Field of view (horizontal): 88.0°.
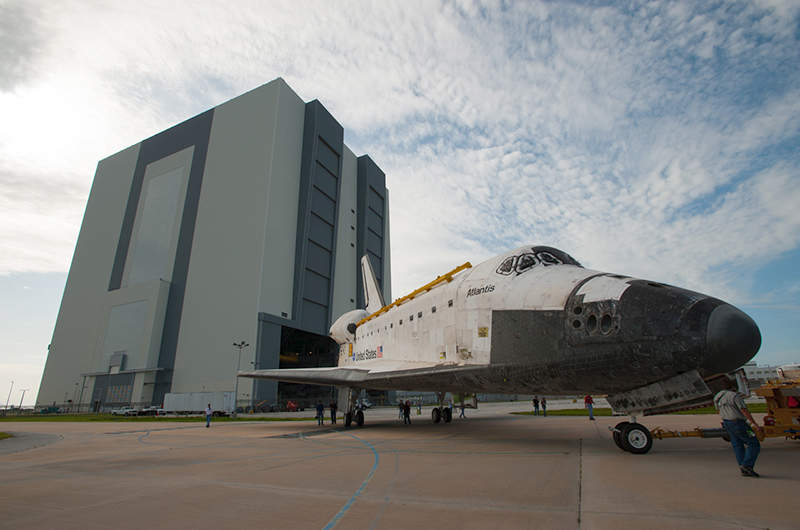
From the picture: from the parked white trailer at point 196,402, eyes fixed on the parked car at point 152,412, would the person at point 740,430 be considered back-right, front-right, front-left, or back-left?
back-left

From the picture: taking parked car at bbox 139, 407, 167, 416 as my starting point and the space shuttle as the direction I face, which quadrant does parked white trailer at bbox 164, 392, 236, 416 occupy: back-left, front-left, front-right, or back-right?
front-left

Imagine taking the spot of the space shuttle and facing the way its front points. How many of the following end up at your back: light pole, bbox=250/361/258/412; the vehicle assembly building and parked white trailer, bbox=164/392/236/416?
3

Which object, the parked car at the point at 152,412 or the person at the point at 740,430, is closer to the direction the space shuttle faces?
the person

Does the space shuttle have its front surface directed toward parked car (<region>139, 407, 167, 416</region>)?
no

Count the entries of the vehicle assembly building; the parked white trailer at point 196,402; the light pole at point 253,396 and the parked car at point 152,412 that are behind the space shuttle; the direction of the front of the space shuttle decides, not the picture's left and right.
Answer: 4

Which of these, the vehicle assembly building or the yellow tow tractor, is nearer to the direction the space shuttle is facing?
the yellow tow tractor

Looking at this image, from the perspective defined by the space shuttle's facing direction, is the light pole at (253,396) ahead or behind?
behind

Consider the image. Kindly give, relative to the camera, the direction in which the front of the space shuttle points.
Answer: facing the viewer and to the right of the viewer

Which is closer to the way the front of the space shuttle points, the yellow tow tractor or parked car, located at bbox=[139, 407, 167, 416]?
the yellow tow tractor

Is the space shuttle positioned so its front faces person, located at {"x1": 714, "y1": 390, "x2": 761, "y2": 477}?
yes

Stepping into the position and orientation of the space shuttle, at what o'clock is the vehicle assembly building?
The vehicle assembly building is roughly at 6 o'clock from the space shuttle.

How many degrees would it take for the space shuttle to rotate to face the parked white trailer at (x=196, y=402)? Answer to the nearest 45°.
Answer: approximately 180°
